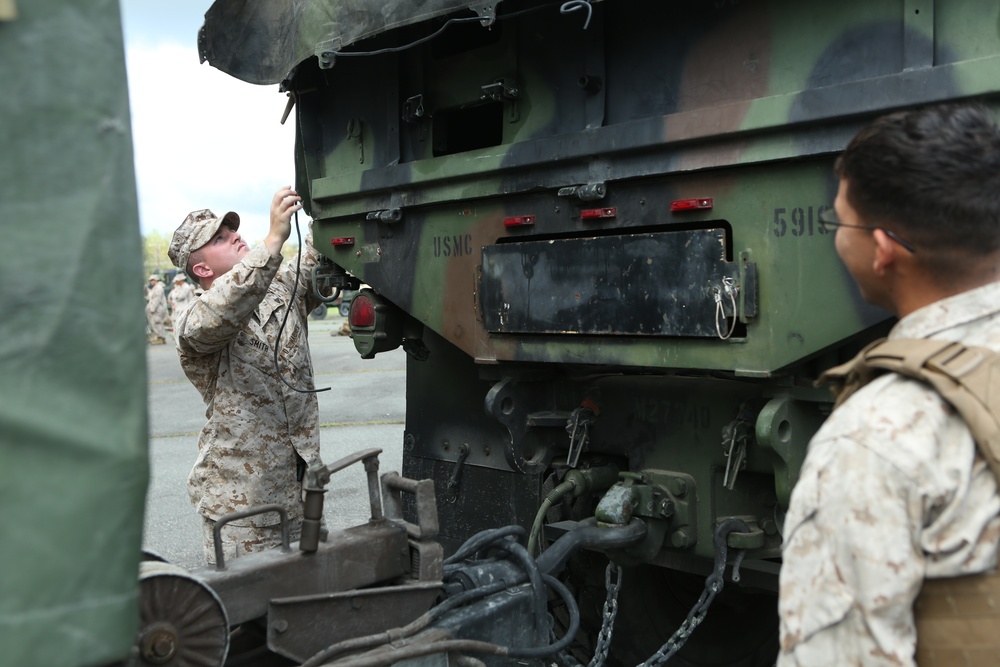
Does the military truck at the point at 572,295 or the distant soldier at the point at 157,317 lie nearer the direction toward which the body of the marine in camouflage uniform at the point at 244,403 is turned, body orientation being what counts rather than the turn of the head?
the military truck

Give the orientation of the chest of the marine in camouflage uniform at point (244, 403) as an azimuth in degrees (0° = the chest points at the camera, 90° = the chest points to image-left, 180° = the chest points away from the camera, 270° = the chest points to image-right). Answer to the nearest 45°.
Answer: approximately 315°

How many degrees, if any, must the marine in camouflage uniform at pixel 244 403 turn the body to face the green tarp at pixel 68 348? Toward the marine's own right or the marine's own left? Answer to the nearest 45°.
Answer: approximately 45° to the marine's own right

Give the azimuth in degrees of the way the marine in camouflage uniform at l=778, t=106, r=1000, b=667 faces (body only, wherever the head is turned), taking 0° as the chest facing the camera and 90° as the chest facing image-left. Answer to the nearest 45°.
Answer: approximately 135°

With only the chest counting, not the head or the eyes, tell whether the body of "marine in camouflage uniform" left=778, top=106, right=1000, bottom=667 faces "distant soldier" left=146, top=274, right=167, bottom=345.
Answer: yes

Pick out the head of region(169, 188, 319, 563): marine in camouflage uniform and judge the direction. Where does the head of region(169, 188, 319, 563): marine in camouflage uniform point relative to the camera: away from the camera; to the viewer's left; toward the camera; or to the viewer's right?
to the viewer's right

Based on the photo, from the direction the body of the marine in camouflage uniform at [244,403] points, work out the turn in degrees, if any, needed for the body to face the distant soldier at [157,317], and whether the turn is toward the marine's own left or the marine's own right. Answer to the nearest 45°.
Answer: approximately 135° to the marine's own left

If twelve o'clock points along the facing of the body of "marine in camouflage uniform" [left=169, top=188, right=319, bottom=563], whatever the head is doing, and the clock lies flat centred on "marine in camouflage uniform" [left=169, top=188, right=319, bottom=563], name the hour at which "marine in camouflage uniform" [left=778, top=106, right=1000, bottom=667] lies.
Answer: "marine in camouflage uniform" [left=778, top=106, right=1000, bottom=667] is roughly at 1 o'clock from "marine in camouflage uniform" [left=169, top=188, right=319, bottom=563].

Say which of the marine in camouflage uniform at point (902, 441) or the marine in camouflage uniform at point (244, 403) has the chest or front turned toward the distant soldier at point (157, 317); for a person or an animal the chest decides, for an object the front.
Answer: the marine in camouflage uniform at point (902, 441)

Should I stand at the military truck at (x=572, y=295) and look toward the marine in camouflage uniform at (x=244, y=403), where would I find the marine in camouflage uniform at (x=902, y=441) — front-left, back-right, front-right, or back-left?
back-left

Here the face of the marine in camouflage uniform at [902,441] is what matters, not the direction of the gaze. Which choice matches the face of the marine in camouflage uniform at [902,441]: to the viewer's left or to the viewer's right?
to the viewer's left
